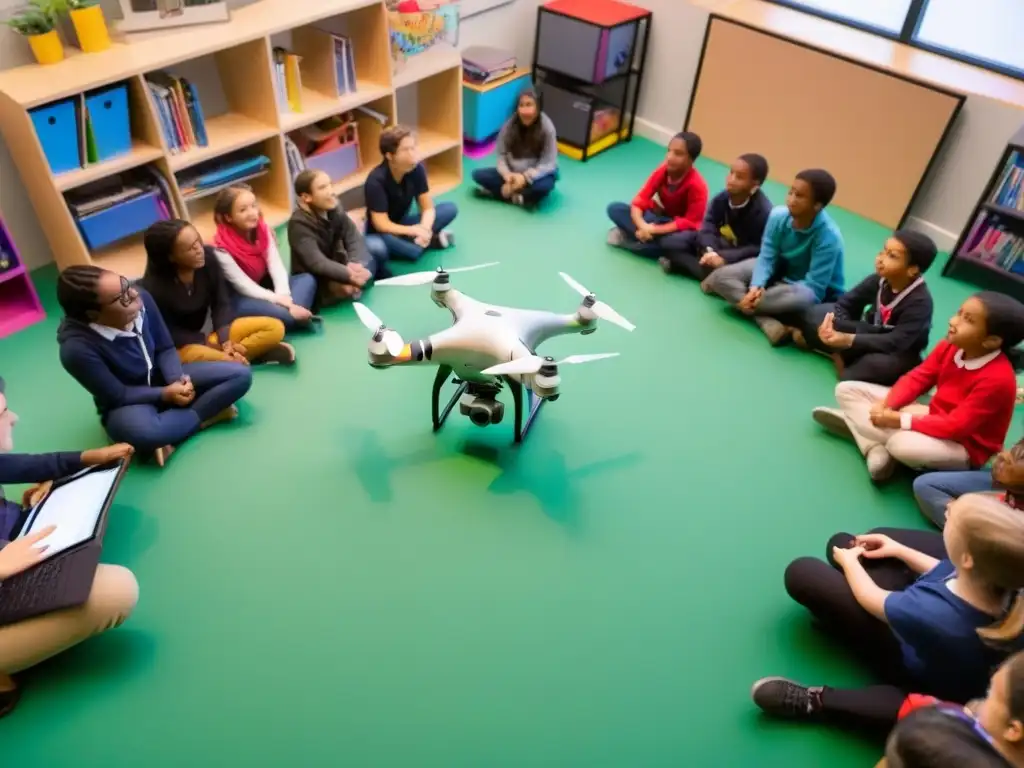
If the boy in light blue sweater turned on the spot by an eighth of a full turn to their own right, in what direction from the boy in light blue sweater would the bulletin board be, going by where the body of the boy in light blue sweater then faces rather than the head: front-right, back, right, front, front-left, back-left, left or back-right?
right

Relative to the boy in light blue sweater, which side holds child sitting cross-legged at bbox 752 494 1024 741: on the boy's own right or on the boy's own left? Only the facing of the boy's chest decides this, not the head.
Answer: on the boy's own left

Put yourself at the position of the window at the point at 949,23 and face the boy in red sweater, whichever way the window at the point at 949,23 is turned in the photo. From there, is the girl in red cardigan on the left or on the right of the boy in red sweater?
left

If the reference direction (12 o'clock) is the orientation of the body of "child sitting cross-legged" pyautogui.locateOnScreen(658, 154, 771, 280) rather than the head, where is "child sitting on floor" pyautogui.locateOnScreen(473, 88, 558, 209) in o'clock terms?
The child sitting on floor is roughly at 2 o'clock from the child sitting cross-legged.

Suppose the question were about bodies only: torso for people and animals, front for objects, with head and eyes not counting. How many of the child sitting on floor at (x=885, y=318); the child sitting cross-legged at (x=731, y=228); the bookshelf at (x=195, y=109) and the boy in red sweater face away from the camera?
0

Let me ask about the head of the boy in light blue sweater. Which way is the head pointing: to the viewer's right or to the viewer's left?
to the viewer's left

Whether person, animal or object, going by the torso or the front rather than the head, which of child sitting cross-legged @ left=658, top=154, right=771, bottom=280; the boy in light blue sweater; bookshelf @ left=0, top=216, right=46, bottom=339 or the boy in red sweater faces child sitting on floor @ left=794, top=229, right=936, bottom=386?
the bookshelf

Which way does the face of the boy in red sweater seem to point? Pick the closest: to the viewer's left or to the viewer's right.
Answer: to the viewer's left

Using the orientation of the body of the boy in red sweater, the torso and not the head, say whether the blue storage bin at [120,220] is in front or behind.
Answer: in front

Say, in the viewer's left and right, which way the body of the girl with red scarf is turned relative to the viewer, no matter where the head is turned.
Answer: facing the viewer and to the right of the viewer

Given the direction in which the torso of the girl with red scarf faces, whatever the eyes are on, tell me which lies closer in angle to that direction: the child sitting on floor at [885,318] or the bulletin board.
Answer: the child sitting on floor

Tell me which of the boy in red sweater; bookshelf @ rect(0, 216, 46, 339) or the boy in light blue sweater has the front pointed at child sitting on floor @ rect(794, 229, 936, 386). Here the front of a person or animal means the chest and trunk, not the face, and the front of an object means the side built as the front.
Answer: the bookshelf

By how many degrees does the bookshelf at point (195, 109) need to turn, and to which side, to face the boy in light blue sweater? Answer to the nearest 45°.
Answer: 0° — it already faces them

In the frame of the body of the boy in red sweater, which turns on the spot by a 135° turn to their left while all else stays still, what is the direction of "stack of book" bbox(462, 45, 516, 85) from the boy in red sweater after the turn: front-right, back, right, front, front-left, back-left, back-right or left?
back-left

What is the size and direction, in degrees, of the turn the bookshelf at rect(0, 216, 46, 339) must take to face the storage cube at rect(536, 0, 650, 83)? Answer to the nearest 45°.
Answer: approximately 45° to its left

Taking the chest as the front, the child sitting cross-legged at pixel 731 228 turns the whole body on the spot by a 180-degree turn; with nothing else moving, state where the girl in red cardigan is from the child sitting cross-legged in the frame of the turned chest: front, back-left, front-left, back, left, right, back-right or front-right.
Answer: right

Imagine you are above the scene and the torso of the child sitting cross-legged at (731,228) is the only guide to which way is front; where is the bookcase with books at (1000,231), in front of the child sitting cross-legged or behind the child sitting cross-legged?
behind

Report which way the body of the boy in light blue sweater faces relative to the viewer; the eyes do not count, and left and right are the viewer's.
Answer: facing the viewer and to the left of the viewer
